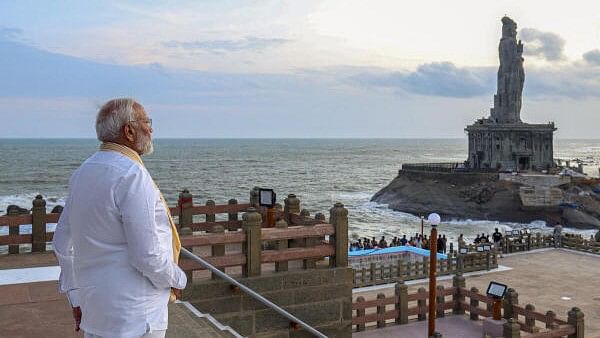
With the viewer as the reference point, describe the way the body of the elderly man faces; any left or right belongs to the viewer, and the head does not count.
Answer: facing away from the viewer and to the right of the viewer

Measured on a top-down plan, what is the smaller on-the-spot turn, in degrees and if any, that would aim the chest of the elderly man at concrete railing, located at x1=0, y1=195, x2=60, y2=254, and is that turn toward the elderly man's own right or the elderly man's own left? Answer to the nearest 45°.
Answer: approximately 45° to the elderly man's own left

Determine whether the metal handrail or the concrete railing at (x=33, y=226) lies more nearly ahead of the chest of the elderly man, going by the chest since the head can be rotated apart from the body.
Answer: the metal handrail

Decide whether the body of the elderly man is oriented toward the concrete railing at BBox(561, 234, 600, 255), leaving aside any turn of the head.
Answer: yes

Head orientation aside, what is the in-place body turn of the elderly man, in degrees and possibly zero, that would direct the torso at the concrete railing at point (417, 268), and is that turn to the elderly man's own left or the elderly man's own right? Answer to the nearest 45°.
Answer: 0° — they already face it
